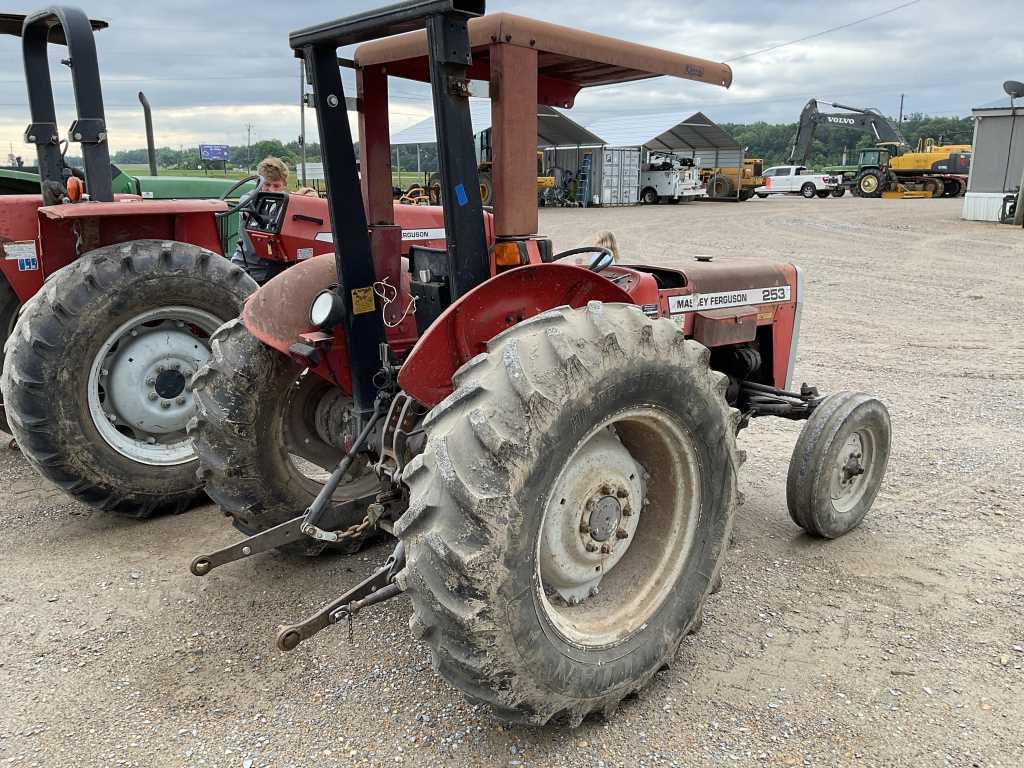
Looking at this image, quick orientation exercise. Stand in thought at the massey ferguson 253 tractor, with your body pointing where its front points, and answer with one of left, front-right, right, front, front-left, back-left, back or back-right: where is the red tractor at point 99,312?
left

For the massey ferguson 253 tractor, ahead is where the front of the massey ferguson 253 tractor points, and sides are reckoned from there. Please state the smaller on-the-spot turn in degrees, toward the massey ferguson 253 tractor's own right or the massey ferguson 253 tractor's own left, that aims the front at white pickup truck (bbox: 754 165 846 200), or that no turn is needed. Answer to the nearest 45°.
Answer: approximately 45° to the massey ferguson 253 tractor's own left

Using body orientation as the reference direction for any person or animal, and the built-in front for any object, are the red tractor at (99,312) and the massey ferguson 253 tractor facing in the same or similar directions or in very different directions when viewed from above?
same or similar directions

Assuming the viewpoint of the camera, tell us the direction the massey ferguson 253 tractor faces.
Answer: facing away from the viewer and to the right of the viewer

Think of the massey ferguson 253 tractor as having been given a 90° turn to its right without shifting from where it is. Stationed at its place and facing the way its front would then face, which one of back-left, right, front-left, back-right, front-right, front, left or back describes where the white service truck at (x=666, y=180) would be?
back-left

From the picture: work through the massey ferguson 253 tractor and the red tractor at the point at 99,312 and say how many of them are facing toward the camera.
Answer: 0

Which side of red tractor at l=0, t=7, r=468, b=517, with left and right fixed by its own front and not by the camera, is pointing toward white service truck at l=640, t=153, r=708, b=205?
front

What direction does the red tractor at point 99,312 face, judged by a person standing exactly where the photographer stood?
facing away from the viewer and to the right of the viewer

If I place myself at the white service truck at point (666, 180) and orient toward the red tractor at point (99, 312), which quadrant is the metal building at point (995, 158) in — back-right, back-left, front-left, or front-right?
front-left

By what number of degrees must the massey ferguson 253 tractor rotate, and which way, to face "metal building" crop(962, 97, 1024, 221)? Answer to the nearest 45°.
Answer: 0° — it already faces it

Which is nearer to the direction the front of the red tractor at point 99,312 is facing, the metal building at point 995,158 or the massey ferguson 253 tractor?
the metal building

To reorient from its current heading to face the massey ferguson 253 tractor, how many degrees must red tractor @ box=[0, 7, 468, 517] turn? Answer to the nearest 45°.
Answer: approximately 90° to its right

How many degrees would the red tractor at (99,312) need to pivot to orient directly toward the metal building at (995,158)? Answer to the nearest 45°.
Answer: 0° — it already faces it

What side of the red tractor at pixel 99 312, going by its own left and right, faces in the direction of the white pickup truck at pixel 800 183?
front
